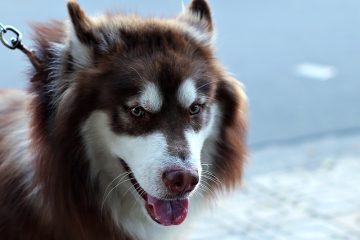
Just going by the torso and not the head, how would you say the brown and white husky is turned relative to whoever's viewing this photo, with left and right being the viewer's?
facing the viewer and to the right of the viewer
